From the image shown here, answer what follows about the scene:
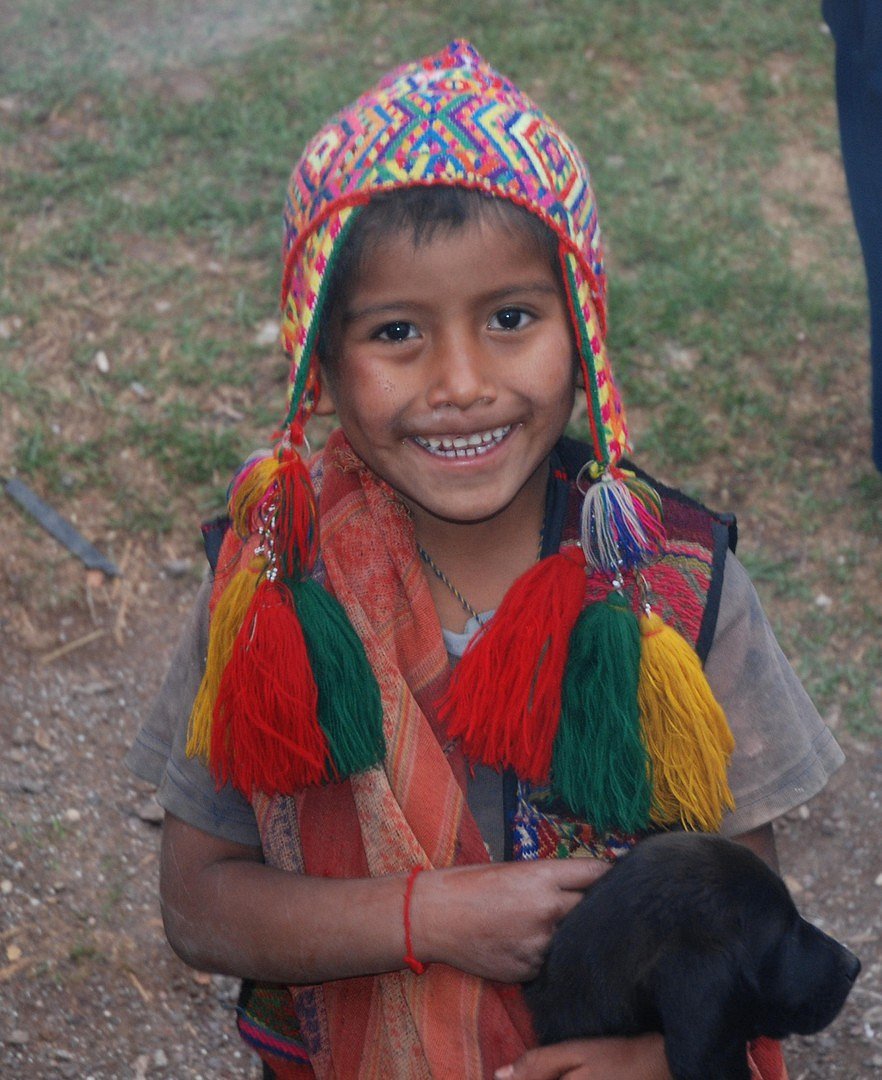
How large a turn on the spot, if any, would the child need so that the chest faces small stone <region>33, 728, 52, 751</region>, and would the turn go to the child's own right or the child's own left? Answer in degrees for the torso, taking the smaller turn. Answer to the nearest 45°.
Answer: approximately 135° to the child's own right

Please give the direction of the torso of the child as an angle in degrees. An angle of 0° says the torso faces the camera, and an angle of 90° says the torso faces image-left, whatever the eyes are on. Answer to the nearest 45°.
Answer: approximately 0°

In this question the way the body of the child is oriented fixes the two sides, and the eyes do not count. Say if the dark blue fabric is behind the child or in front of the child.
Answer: behind
